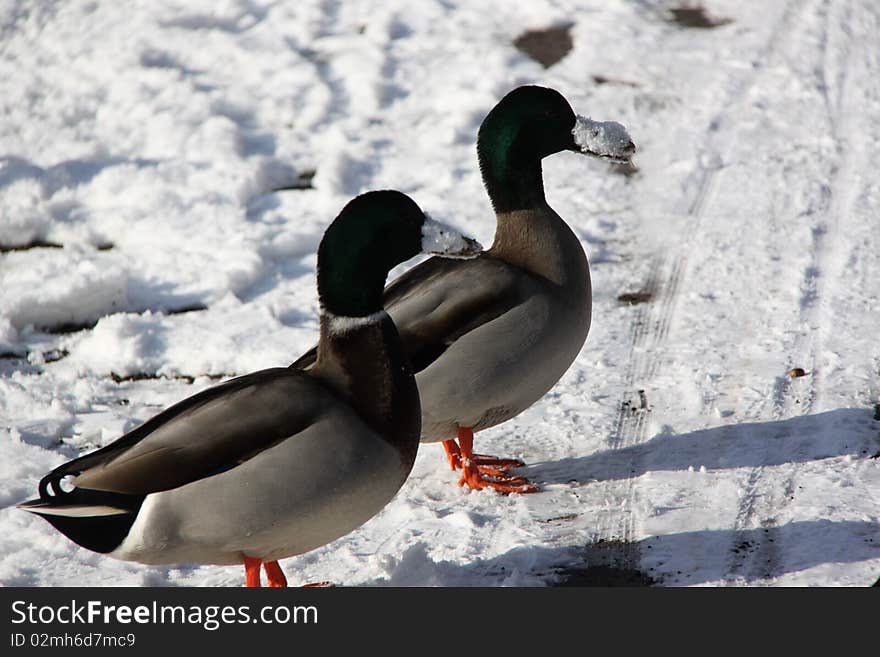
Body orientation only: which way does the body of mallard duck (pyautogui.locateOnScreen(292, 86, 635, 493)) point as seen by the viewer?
to the viewer's right

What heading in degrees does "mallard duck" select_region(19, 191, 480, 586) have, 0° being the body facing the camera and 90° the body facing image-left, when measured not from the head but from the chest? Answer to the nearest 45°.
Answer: approximately 270°

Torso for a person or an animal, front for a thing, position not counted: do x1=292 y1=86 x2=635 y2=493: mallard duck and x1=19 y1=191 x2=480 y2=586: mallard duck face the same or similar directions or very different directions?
same or similar directions

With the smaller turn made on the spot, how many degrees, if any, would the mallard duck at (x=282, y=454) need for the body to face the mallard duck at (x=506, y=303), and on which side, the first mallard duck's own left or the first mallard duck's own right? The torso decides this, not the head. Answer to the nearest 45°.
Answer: approximately 45° to the first mallard duck's own left

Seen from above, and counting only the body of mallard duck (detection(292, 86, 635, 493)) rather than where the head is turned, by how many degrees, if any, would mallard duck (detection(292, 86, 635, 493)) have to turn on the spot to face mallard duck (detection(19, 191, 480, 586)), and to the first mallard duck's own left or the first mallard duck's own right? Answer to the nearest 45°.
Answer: approximately 135° to the first mallard duck's own right

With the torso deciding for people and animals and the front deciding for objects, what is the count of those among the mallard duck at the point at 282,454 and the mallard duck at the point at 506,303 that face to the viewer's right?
2
